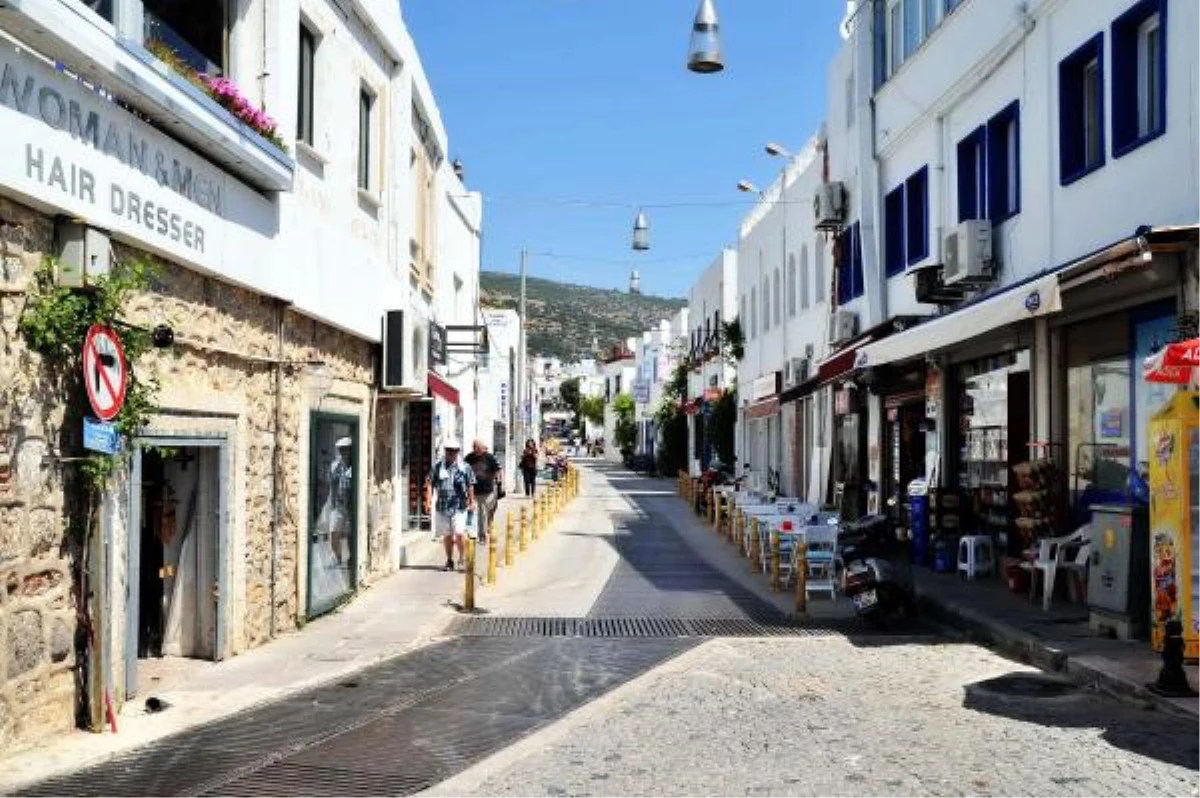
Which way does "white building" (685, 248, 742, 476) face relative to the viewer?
to the viewer's left

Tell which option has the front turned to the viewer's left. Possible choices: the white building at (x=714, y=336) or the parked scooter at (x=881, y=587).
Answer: the white building

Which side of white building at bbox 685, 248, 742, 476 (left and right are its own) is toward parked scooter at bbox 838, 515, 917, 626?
left

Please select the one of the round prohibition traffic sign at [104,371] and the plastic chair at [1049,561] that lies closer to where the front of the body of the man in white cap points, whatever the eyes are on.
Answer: the round prohibition traffic sign

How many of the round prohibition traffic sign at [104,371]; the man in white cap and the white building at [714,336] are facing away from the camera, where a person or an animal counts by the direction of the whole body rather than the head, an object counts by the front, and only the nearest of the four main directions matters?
0

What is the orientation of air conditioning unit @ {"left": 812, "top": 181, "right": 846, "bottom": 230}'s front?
to the viewer's left

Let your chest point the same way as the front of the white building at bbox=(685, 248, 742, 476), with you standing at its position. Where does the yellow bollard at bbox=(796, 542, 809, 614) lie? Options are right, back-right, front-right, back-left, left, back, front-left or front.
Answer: left

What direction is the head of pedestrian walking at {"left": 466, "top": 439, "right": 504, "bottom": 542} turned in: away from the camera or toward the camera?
toward the camera

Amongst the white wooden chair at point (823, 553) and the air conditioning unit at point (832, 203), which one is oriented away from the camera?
the white wooden chair

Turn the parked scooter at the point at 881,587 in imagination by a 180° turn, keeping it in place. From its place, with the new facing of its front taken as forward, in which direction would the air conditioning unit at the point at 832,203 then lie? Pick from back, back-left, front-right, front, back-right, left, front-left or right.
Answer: back-right

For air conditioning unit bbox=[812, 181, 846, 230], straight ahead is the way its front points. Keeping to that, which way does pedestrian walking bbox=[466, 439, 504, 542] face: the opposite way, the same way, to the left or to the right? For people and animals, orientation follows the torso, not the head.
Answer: to the left

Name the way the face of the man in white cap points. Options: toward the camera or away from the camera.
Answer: toward the camera

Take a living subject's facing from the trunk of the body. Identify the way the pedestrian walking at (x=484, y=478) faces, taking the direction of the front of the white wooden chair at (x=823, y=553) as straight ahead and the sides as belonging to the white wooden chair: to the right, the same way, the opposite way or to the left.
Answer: the opposite way

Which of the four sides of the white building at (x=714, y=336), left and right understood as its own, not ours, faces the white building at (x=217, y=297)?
left

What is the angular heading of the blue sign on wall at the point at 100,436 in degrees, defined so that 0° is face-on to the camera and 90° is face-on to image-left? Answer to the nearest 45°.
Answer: approximately 315°
